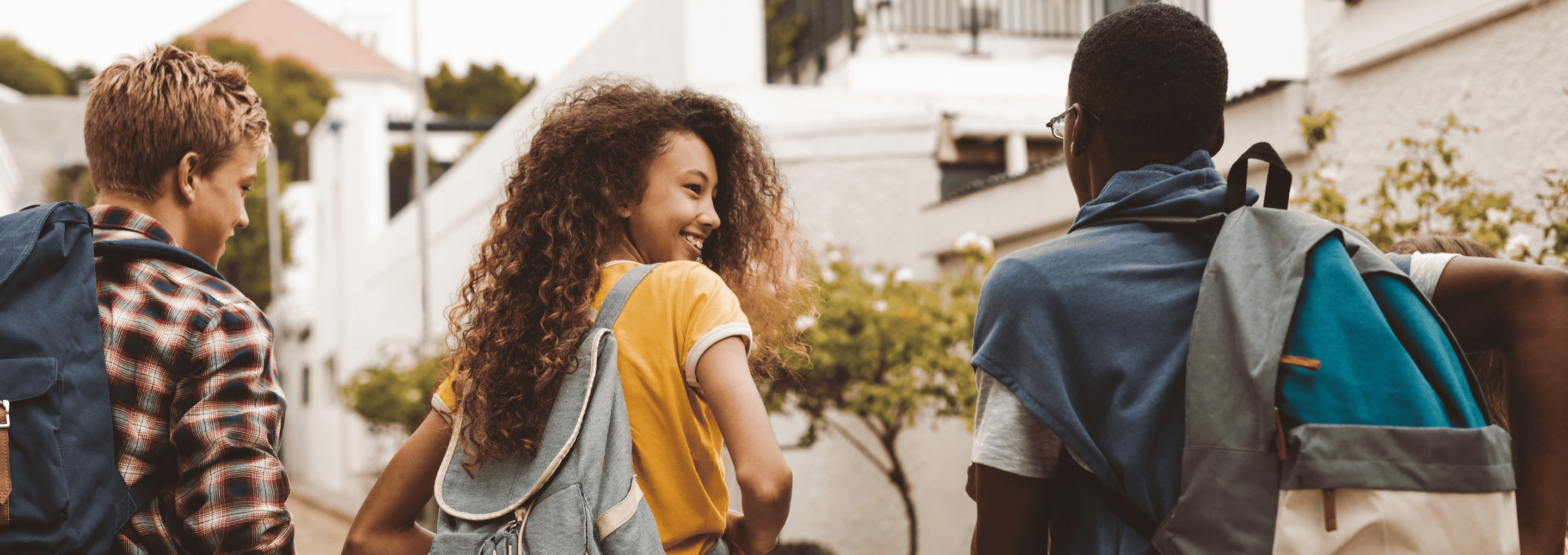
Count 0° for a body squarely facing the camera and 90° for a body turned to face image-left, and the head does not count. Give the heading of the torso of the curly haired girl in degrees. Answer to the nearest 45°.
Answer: approximately 225°

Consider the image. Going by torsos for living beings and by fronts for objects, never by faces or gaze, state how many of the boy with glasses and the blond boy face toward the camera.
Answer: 0

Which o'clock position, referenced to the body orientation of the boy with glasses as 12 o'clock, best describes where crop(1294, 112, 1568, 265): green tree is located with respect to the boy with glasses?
The green tree is roughly at 2 o'clock from the boy with glasses.

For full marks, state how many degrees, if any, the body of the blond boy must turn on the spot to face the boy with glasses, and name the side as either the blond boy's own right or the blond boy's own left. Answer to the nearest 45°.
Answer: approximately 90° to the blond boy's own right

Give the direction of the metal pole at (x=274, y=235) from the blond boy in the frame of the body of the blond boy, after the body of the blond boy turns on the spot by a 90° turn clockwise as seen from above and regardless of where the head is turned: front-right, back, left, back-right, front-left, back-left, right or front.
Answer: back-left

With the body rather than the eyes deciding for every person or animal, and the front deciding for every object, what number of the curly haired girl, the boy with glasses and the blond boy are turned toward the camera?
0

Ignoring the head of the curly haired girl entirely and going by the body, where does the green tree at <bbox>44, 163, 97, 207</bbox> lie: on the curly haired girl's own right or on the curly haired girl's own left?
on the curly haired girl's own left

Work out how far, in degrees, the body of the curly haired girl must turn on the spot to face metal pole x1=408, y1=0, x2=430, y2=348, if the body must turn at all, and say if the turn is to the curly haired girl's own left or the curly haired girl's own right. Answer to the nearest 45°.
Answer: approximately 45° to the curly haired girl's own left

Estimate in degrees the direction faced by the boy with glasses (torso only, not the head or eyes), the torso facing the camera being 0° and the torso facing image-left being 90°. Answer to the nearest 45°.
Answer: approximately 135°

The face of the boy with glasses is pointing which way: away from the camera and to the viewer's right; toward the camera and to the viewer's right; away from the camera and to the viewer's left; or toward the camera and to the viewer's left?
away from the camera and to the viewer's left

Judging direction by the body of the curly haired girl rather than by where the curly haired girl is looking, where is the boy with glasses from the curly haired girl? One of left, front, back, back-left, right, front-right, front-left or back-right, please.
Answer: right
